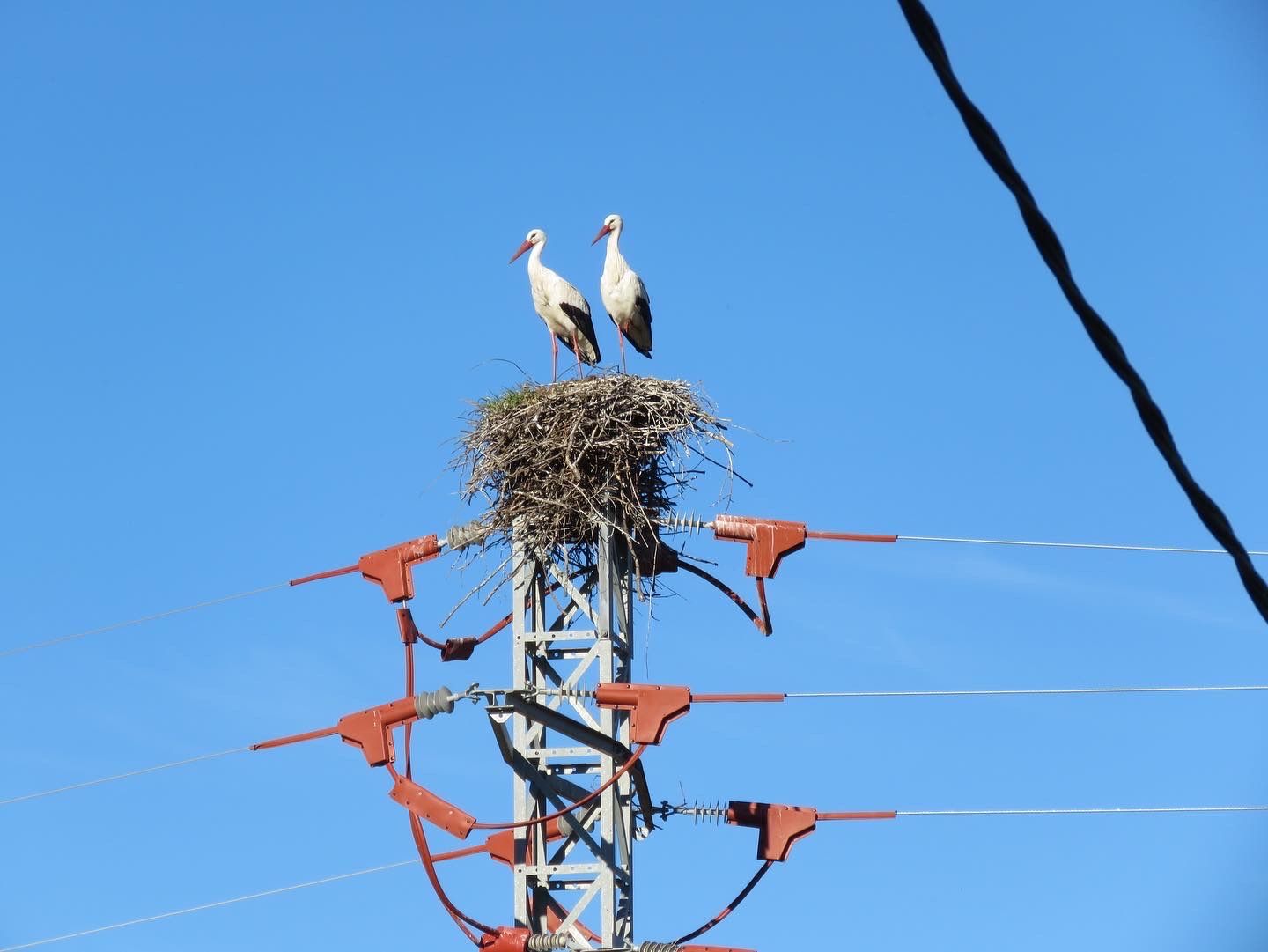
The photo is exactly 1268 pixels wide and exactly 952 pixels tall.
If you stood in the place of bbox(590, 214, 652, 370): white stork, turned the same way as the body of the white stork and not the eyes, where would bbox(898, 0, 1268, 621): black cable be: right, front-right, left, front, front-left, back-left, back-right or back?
front-left

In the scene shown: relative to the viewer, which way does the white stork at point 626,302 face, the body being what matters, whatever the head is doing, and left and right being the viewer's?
facing the viewer and to the left of the viewer
